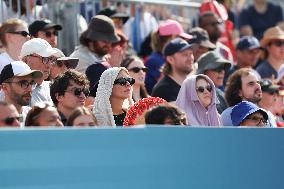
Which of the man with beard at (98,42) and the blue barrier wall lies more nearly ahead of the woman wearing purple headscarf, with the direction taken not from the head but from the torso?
the blue barrier wall

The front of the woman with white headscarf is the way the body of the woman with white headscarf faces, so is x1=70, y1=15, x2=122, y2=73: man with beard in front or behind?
behind

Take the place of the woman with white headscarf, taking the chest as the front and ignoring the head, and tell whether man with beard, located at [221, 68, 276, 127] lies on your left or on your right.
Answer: on your left

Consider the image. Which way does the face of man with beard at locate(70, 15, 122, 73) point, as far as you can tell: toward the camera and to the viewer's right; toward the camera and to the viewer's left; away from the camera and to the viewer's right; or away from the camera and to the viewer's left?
toward the camera and to the viewer's right

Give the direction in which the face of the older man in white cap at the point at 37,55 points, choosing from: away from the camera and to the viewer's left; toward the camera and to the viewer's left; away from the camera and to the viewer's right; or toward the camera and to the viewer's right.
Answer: toward the camera and to the viewer's right

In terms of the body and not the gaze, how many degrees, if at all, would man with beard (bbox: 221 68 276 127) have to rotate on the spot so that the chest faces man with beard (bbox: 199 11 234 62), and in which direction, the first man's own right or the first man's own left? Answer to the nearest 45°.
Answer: approximately 135° to the first man's own left

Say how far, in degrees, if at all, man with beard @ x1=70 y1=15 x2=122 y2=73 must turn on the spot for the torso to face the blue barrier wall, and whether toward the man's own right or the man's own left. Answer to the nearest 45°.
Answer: approximately 45° to the man's own right

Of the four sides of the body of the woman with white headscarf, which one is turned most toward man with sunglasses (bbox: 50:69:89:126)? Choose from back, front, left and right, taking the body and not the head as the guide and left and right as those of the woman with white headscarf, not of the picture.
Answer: right

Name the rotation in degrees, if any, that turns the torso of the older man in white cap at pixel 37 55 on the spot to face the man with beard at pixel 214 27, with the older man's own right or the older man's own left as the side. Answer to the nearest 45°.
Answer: approximately 90° to the older man's own left

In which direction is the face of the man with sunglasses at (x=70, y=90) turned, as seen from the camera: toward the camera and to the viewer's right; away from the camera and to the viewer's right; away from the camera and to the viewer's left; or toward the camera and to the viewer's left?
toward the camera and to the viewer's right

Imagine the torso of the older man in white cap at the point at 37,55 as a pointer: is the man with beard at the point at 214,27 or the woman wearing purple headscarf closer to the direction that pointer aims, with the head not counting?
the woman wearing purple headscarf

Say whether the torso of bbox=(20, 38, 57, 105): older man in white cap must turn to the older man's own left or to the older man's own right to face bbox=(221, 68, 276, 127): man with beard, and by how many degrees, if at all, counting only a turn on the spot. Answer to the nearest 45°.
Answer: approximately 45° to the older man's own left
